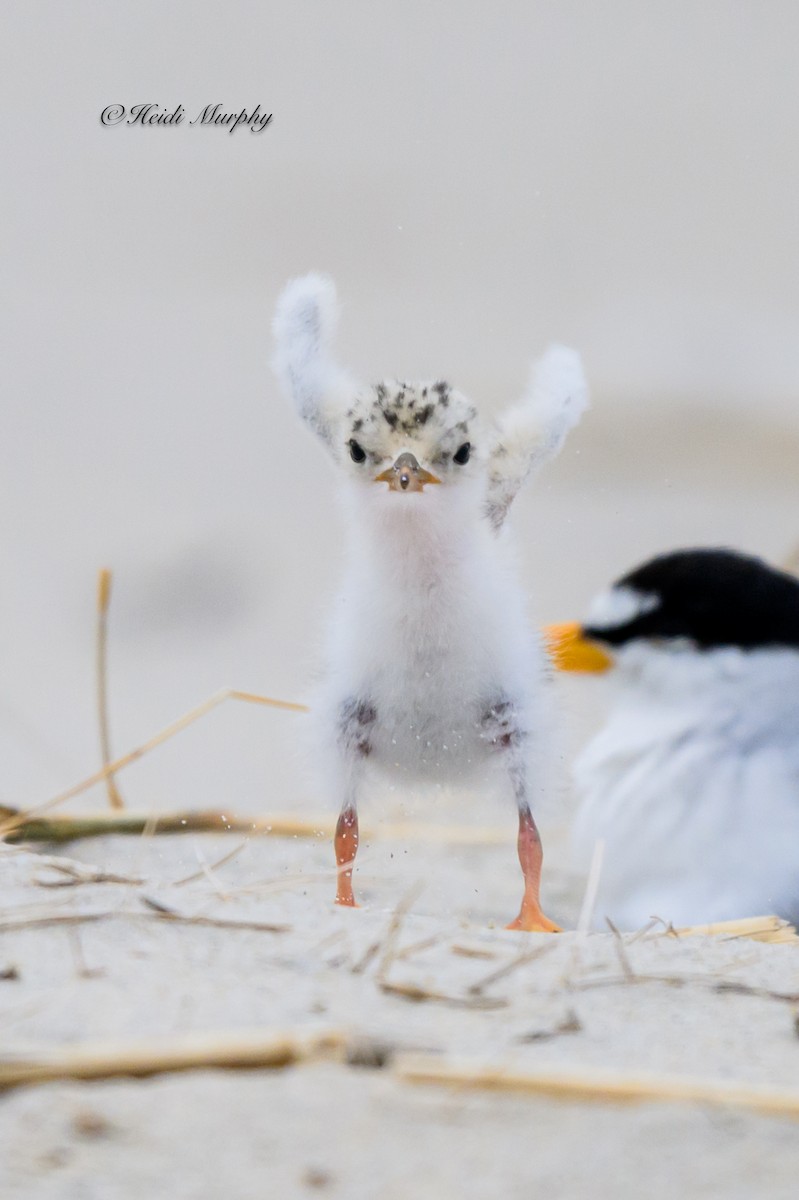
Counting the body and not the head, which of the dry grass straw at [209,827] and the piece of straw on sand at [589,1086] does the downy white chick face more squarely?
the piece of straw on sand

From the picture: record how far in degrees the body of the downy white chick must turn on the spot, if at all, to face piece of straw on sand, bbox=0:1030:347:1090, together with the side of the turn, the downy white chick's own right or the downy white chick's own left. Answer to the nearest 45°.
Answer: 0° — it already faces it

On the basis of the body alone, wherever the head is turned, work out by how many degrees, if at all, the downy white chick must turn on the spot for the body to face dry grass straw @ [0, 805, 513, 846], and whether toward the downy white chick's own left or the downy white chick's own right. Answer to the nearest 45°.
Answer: approximately 135° to the downy white chick's own right

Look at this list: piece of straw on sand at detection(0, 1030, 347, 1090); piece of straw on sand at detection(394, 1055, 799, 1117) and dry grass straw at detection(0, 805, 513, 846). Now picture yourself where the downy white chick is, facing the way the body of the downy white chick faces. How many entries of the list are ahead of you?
2

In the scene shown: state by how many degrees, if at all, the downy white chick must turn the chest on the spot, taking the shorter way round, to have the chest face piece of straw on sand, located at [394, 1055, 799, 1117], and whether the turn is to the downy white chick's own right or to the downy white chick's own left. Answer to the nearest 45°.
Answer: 0° — it already faces it

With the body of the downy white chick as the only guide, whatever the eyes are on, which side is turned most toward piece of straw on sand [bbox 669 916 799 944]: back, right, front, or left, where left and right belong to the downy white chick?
left

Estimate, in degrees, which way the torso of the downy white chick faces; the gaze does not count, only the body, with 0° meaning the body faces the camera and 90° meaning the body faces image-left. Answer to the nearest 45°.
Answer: approximately 0°

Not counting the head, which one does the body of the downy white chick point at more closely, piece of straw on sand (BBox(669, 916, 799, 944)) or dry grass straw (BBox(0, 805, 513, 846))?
the piece of straw on sand
